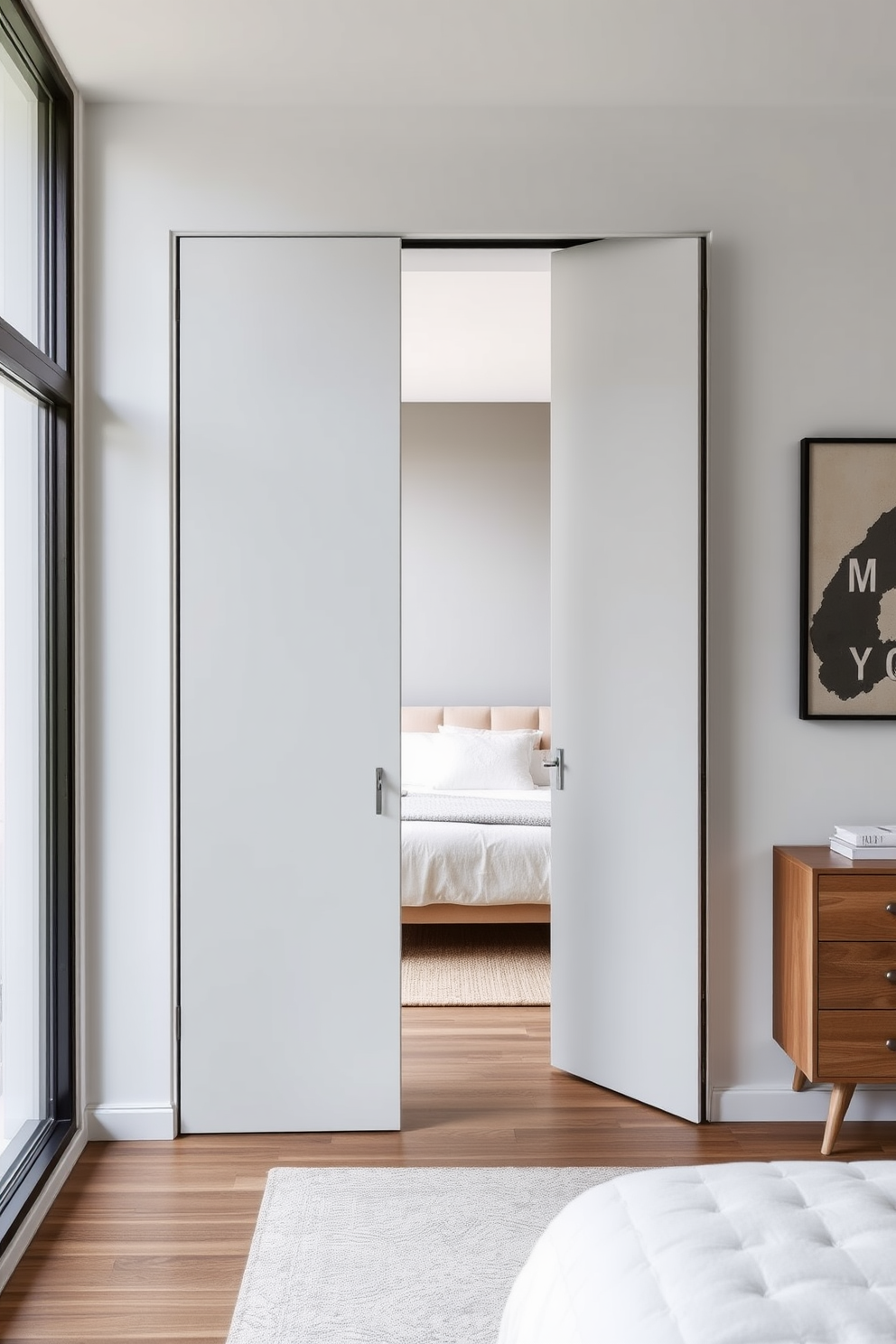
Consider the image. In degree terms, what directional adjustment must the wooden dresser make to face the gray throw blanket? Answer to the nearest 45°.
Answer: approximately 135° to its right

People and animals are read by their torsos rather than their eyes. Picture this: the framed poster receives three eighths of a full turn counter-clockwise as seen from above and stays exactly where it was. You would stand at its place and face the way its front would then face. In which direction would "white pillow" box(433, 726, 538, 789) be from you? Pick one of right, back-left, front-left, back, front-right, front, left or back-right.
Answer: left

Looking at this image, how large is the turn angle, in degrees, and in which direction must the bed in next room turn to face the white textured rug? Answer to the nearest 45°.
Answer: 0° — it already faces it

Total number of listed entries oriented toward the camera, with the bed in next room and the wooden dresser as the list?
2

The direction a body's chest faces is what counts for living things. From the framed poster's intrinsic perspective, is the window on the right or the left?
on its right

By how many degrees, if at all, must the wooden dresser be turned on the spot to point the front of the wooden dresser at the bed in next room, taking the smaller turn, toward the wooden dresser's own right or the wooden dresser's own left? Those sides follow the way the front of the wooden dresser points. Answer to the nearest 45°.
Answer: approximately 135° to the wooden dresser's own right

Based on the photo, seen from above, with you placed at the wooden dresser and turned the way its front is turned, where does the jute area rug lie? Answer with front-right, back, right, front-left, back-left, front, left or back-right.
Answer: back-right

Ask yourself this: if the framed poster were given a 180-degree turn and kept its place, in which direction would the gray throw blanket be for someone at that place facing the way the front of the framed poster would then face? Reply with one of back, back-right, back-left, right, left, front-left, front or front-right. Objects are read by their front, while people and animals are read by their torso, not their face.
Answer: front-left

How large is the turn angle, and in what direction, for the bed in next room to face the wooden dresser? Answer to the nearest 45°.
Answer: approximately 45° to its left

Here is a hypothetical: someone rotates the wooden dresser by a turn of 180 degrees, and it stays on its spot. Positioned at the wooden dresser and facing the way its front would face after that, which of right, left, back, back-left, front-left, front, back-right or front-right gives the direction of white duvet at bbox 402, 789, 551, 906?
front-left

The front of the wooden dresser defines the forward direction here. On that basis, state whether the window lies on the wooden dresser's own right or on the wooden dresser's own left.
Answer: on the wooden dresser's own right

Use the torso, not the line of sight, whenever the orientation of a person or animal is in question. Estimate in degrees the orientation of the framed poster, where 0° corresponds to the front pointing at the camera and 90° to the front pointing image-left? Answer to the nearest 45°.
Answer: approximately 0°
